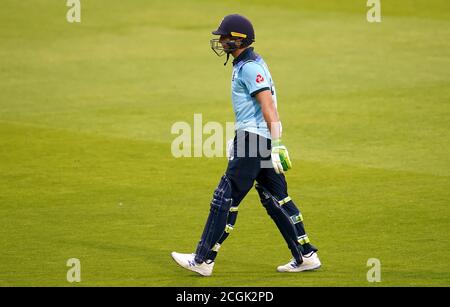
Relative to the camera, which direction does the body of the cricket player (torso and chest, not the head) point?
to the viewer's left

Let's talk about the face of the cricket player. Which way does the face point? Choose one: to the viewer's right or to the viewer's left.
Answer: to the viewer's left
